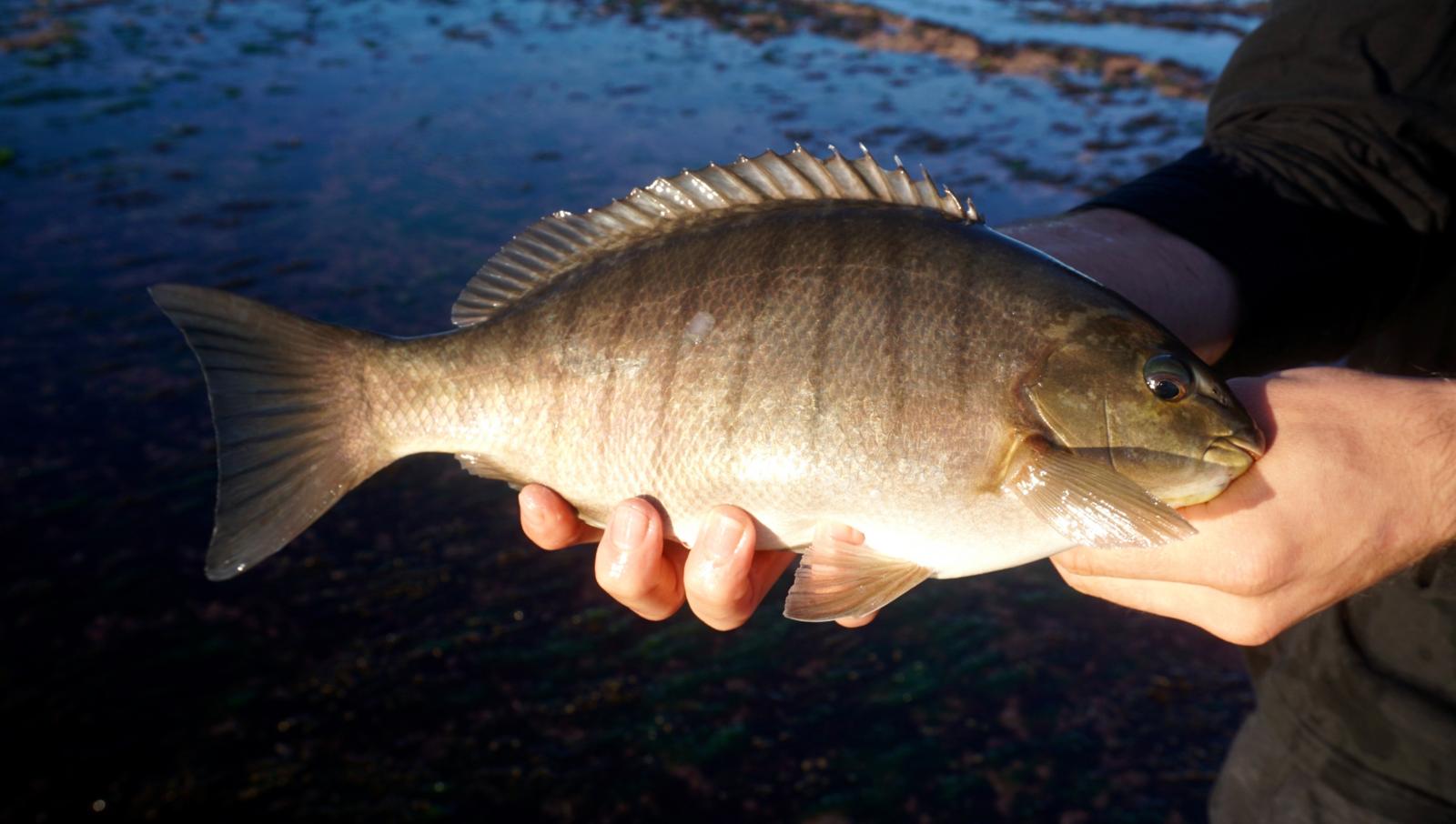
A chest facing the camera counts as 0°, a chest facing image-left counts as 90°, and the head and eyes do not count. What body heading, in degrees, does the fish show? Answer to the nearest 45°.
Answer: approximately 270°
